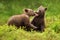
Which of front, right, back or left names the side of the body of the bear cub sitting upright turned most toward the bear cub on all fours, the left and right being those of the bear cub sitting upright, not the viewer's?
front

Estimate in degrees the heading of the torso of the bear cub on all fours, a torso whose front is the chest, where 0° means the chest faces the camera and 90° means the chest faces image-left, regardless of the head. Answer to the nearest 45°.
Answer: approximately 270°

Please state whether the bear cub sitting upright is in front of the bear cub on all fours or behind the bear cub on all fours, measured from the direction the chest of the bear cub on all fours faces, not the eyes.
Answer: in front

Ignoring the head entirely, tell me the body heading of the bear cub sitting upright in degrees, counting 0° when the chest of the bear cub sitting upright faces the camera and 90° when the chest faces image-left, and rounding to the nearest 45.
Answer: approximately 45°

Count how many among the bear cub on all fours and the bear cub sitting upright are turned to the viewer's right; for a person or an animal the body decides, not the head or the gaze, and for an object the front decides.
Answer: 1
